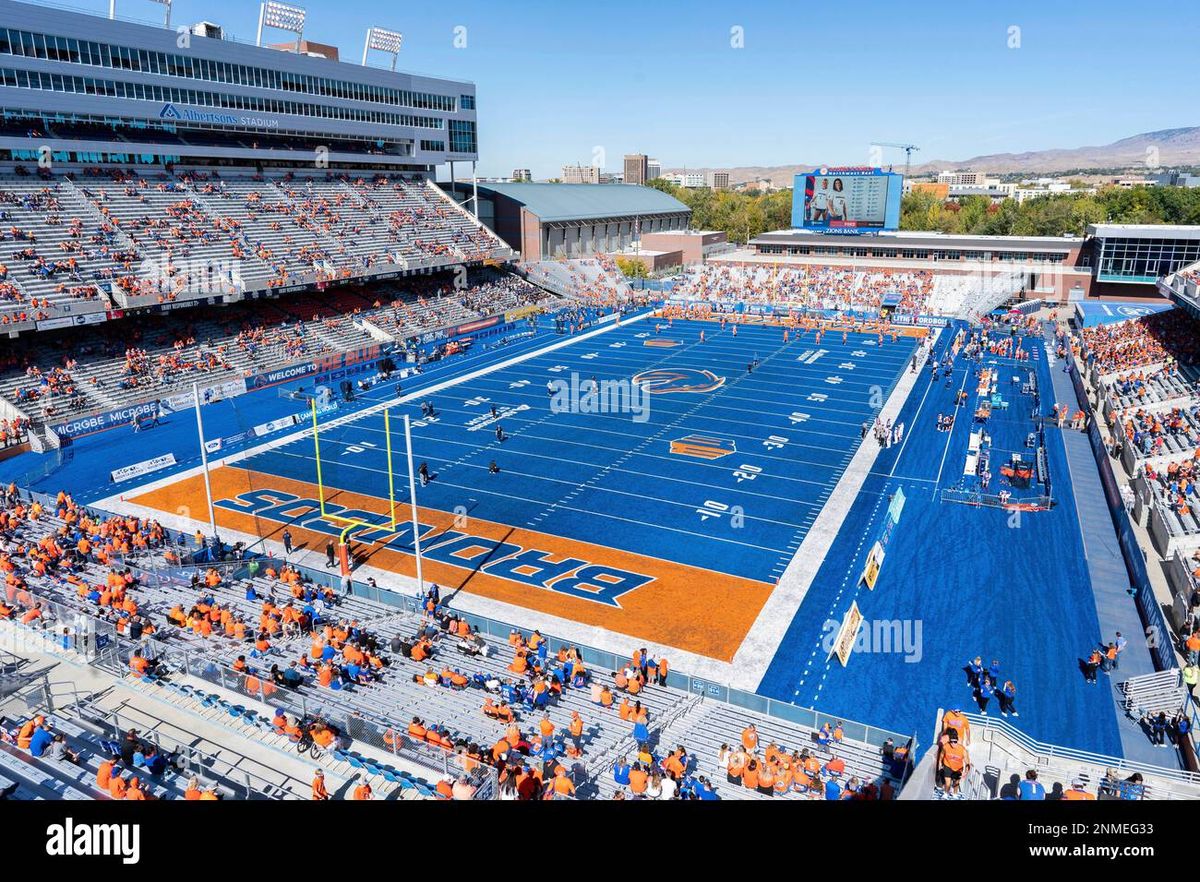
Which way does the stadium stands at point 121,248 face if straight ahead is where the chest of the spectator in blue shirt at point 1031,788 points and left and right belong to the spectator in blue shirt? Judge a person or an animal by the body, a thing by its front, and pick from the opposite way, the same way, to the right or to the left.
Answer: to the right

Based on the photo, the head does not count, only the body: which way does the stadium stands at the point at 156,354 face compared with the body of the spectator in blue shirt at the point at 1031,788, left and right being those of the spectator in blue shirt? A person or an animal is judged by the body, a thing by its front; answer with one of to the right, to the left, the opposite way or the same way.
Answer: to the right

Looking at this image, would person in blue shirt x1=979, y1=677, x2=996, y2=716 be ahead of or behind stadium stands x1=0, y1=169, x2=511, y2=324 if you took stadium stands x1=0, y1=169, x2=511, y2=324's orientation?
ahead

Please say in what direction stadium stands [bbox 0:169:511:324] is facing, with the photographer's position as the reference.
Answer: facing the viewer and to the right of the viewer

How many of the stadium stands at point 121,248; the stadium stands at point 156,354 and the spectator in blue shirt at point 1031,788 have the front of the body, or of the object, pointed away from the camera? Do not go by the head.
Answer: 1

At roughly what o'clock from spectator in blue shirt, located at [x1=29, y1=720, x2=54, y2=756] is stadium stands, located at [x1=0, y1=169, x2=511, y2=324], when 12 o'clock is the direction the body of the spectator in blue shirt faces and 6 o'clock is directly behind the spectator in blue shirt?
The stadium stands is roughly at 11 o'clock from the spectator in blue shirt.

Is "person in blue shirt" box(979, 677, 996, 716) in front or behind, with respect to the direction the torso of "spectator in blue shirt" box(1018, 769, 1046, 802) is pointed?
in front

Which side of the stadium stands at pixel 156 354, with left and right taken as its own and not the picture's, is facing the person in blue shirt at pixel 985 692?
front

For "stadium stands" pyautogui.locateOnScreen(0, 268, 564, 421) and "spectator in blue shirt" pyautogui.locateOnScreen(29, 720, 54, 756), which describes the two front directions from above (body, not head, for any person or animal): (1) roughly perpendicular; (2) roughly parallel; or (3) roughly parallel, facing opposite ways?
roughly perpendicular

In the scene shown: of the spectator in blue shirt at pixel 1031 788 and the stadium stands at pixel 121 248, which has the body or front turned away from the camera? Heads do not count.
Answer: the spectator in blue shirt

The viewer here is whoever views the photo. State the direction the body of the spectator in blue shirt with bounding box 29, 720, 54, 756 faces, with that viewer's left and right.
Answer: facing away from the viewer and to the right of the viewer

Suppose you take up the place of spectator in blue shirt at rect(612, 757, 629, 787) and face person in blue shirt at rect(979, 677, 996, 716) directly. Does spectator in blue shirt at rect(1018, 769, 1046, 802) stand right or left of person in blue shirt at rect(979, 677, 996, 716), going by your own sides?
right

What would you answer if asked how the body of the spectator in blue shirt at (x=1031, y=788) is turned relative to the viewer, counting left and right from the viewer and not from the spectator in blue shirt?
facing away from the viewer

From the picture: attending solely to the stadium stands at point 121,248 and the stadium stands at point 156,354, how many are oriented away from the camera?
0

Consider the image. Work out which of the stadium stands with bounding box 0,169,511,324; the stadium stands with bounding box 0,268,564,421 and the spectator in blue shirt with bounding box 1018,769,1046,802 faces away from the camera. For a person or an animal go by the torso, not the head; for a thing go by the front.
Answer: the spectator in blue shirt

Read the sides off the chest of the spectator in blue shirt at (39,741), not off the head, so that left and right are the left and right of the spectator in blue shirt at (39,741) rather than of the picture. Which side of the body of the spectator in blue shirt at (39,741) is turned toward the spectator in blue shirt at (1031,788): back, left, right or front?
right
